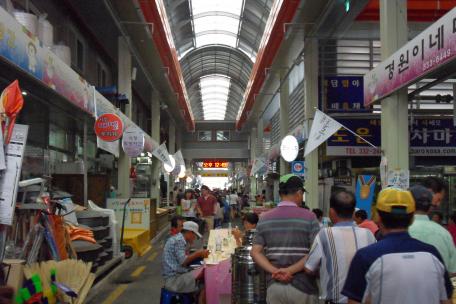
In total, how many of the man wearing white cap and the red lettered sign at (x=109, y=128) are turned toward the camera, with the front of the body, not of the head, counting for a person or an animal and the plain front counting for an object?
1

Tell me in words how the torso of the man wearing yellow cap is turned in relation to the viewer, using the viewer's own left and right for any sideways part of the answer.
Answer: facing away from the viewer

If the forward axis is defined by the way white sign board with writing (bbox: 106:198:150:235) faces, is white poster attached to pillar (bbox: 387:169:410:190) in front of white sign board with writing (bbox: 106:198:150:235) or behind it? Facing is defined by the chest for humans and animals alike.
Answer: in front

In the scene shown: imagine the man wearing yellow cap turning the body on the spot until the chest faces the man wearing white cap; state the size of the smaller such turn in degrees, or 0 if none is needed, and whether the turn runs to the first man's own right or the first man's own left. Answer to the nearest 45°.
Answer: approximately 45° to the first man's own left

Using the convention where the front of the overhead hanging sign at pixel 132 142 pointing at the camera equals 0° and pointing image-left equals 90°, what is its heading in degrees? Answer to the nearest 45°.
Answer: approximately 0°

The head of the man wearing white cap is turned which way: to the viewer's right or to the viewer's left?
to the viewer's right

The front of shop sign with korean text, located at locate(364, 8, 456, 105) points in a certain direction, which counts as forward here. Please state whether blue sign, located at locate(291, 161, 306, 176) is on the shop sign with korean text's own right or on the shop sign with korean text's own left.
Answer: on the shop sign with korean text's own right

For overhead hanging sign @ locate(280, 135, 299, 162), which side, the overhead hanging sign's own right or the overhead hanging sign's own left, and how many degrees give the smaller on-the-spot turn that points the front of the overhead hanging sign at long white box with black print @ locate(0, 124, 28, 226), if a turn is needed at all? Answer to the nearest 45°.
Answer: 0° — it already faces it
